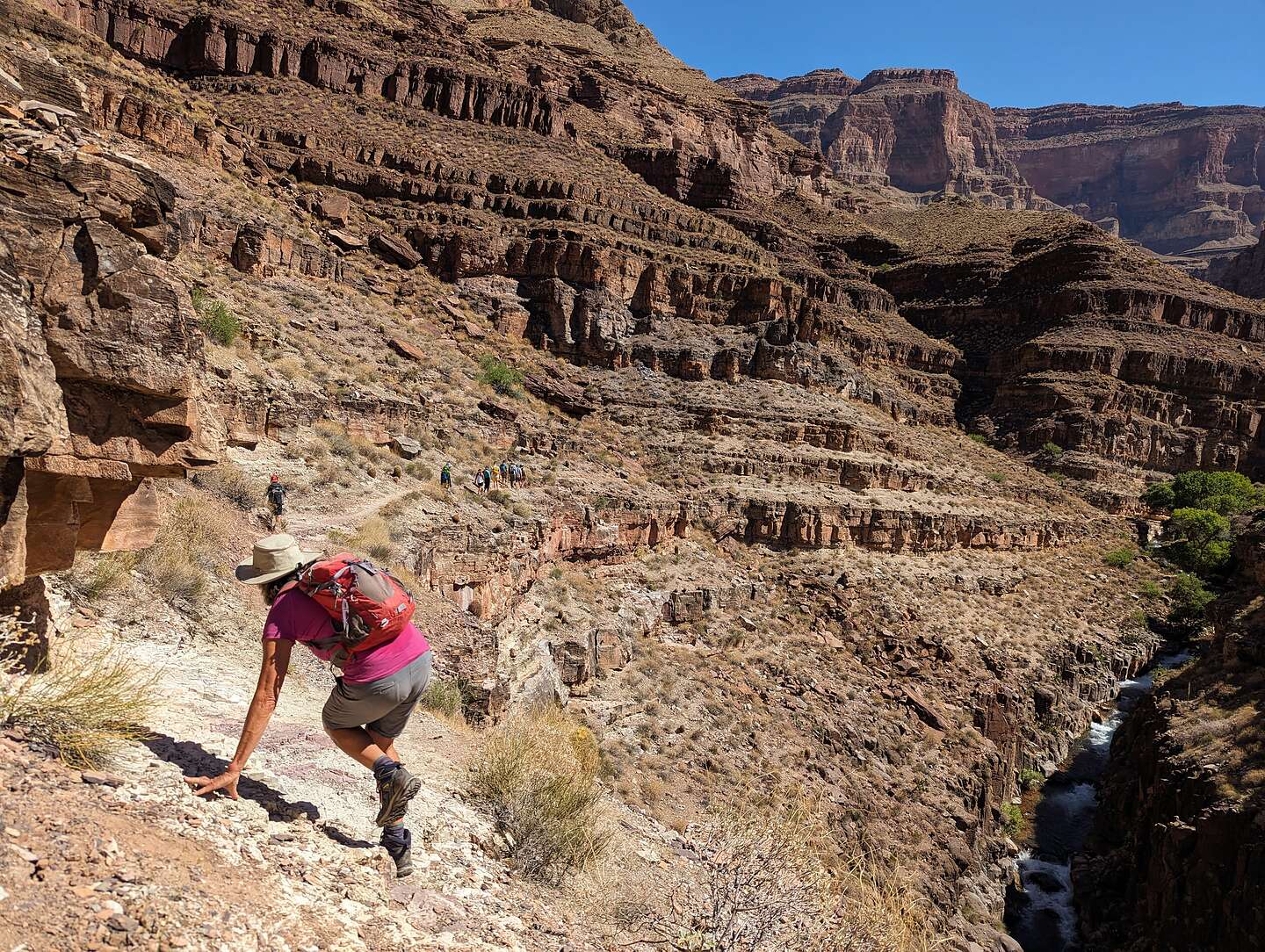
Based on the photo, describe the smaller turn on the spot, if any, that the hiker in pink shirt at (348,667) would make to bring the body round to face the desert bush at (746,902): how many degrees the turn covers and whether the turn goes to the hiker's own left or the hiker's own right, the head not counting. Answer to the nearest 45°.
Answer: approximately 135° to the hiker's own right

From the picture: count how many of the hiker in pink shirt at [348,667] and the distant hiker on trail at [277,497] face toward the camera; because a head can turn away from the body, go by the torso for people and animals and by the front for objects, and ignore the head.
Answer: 0

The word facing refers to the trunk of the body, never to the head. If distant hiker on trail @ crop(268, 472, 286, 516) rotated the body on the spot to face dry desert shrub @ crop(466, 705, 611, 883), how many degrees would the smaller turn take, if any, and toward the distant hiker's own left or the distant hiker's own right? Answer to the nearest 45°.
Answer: approximately 180°

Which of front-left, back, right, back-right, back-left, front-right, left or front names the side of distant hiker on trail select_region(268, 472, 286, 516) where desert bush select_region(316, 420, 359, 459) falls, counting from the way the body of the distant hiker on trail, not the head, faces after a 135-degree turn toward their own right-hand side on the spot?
back-left

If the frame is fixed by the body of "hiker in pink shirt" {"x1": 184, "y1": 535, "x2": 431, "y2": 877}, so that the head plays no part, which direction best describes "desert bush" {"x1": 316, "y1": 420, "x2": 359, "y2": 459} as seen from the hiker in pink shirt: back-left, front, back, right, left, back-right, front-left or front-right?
front-right

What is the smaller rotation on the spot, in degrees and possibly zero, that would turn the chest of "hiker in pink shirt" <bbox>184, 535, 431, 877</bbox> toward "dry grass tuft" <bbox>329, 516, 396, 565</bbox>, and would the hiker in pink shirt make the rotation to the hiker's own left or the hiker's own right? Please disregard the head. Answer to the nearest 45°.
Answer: approximately 45° to the hiker's own right

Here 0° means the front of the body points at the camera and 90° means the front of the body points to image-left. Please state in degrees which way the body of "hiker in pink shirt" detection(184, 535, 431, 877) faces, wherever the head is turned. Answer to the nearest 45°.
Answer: approximately 135°

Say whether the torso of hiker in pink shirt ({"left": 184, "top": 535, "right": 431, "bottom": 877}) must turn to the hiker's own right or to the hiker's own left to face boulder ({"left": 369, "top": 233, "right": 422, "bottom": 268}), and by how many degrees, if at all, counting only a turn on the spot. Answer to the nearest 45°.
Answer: approximately 45° to the hiker's own right

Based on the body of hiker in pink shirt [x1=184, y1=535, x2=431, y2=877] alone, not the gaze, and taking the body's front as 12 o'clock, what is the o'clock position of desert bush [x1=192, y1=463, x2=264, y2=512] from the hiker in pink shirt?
The desert bush is roughly at 1 o'clock from the hiker in pink shirt.

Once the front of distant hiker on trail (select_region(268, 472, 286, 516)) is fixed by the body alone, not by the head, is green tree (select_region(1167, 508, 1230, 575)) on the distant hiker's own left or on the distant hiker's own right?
on the distant hiker's own right

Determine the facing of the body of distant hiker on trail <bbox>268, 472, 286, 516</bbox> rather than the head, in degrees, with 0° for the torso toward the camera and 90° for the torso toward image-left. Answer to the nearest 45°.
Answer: approximately 180°
